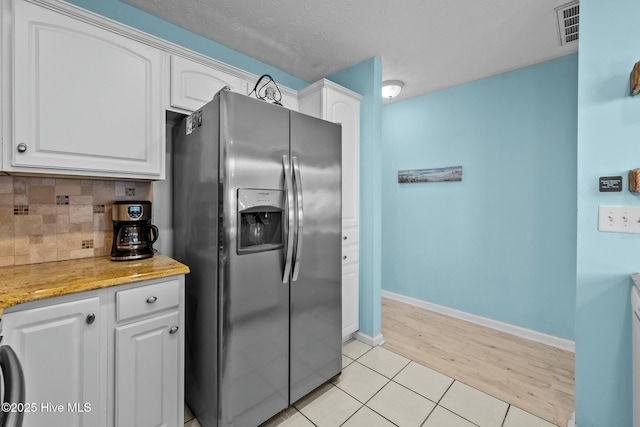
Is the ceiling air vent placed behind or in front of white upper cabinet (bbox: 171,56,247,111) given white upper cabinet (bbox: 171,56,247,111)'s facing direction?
in front

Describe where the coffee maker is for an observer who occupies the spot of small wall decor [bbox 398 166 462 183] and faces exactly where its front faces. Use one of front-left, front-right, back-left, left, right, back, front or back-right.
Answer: front

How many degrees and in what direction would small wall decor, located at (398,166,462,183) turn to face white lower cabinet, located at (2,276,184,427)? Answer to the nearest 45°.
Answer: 0° — it already faces it

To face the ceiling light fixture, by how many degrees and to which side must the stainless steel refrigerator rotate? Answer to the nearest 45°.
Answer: approximately 90° to its left

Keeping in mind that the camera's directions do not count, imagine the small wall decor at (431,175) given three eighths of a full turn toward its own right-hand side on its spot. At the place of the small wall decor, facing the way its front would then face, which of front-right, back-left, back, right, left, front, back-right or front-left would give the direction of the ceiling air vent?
back-right

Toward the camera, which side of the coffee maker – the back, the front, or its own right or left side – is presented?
front

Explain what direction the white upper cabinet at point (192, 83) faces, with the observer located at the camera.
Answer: facing the viewer and to the right of the viewer

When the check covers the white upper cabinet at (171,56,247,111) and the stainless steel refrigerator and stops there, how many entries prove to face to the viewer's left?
0

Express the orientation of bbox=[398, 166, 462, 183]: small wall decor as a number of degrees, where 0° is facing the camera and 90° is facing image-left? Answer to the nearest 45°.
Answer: approximately 45°

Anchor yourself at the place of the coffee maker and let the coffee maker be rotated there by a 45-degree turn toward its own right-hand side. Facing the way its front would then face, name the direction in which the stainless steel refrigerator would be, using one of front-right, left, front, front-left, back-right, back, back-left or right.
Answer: left

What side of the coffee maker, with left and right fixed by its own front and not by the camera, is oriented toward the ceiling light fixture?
left

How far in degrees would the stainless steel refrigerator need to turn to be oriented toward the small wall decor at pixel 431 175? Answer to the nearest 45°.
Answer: approximately 90° to its left

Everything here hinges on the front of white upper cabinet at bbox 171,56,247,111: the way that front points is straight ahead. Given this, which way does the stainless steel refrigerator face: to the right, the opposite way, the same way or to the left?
the same way

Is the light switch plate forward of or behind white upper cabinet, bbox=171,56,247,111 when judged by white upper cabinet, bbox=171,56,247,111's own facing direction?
forward

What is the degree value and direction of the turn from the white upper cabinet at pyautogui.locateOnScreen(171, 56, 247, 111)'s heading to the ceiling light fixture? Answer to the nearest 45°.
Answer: approximately 45° to its left

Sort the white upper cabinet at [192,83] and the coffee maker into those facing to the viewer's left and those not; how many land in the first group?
0
